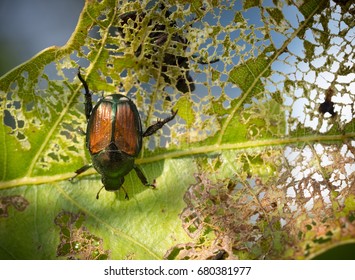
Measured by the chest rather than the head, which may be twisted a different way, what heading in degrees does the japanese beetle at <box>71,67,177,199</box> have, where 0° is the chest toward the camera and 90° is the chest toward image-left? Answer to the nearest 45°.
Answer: approximately 0°
